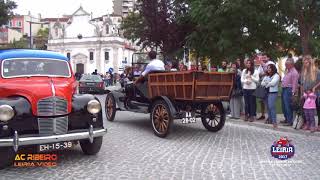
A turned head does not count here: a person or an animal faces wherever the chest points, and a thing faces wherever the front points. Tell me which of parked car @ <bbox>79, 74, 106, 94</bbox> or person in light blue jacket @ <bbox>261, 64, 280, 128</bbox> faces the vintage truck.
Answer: the person in light blue jacket

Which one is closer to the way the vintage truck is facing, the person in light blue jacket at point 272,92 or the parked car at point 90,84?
the parked car

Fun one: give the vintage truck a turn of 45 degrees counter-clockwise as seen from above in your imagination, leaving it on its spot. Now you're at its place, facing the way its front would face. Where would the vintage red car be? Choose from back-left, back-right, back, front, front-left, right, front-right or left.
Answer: front-left

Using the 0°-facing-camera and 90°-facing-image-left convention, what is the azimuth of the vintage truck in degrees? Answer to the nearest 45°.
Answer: approximately 135°

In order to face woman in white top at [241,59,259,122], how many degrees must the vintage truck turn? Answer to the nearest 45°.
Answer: approximately 90° to its right

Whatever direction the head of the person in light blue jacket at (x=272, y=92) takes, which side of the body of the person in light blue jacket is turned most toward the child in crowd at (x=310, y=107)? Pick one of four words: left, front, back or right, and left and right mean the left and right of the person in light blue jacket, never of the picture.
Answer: left
